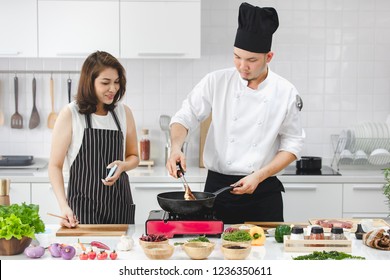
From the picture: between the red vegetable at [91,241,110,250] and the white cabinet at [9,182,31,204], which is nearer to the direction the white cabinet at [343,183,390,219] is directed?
the red vegetable

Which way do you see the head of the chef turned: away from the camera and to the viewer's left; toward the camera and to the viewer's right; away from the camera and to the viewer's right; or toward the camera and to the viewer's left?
toward the camera and to the viewer's left

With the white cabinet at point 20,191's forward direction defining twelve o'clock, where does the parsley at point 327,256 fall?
The parsley is roughly at 11 o'clock from the white cabinet.

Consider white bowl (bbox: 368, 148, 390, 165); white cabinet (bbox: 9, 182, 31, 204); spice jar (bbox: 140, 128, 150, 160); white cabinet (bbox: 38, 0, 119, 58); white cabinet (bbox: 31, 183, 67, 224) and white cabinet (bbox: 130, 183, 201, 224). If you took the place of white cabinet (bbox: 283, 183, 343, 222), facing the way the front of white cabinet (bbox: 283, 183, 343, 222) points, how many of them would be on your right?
5

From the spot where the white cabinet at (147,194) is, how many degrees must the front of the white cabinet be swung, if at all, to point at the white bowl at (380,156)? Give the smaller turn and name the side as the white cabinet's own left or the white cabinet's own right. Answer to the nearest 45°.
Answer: approximately 90° to the white cabinet's own left

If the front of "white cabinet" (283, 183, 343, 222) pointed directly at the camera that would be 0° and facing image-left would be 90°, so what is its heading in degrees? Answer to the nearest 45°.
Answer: approximately 0°

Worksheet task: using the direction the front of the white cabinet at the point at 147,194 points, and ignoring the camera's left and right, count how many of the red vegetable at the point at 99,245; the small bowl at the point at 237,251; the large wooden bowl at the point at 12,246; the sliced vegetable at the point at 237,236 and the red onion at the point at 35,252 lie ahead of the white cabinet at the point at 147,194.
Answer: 5

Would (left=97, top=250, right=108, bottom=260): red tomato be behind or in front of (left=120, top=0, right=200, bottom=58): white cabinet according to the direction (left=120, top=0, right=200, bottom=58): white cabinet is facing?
in front

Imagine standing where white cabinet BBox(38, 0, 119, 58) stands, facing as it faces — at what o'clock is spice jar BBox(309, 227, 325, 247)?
The spice jar is roughly at 11 o'clock from the white cabinet.
